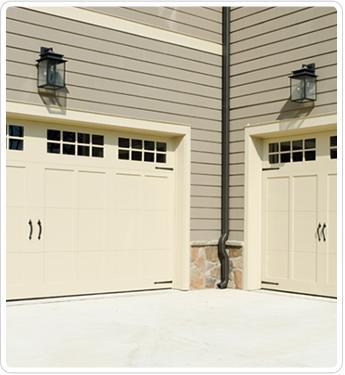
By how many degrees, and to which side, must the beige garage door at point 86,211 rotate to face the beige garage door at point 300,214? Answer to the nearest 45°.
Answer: approximately 45° to its left

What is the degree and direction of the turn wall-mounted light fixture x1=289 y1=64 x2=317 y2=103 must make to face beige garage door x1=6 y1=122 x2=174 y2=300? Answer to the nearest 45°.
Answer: approximately 45° to its right

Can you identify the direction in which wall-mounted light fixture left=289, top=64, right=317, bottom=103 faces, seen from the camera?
facing the viewer and to the left of the viewer

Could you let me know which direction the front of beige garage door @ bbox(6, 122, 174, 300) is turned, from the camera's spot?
facing the viewer and to the right of the viewer

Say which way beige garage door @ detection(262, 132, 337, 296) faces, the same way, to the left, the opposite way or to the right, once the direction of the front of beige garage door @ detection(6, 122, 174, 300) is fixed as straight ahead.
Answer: to the right

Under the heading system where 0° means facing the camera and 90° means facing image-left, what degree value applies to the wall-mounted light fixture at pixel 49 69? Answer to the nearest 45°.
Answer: approximately 315°

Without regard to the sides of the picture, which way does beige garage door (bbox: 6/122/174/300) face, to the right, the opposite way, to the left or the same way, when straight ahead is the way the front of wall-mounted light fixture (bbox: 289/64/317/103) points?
to the left

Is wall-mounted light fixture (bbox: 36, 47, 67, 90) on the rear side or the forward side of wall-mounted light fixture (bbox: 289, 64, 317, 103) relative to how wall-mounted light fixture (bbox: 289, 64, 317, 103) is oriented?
on the forward side

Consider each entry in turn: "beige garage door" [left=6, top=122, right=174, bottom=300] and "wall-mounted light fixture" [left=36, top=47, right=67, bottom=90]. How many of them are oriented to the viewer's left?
0

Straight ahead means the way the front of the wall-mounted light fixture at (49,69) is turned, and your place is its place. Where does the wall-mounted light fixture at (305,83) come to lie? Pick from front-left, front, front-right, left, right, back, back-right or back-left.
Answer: front-left
